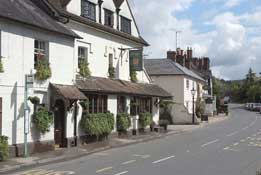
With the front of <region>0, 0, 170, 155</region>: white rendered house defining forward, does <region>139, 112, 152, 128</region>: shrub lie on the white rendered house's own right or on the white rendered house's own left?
on the white rendered house's own left

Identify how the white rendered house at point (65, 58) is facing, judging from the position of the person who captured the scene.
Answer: facing the viewer and to the right of the viewer

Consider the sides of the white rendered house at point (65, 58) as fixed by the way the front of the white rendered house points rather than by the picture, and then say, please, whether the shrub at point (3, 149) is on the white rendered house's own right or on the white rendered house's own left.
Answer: on the white rendered house's own right
